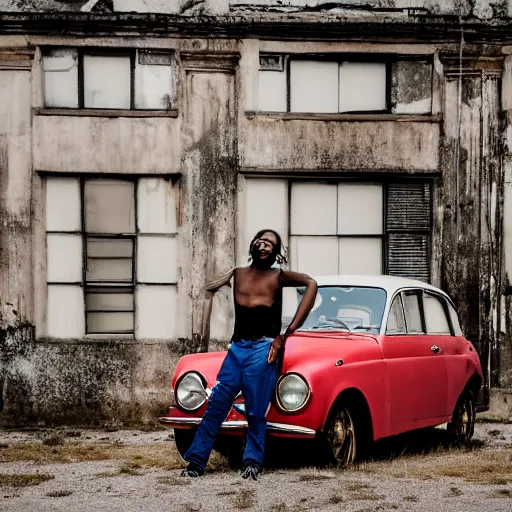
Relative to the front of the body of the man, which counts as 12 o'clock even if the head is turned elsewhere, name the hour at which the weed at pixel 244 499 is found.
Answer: The weed is roughly at 12 o'clock from the man.

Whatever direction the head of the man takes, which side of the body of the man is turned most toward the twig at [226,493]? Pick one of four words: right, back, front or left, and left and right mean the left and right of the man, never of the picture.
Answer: front

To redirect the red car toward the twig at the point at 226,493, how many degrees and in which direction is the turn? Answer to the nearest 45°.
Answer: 0° — it already faces it

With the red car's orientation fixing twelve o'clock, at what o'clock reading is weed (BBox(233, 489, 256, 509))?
The weed is roughly at 11 o'clock from the red car.

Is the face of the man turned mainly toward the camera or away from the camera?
toward the camera

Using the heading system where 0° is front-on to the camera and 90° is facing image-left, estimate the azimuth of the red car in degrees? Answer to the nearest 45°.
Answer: approximately 45°

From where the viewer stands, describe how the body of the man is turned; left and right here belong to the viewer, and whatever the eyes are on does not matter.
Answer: facing the viewer
